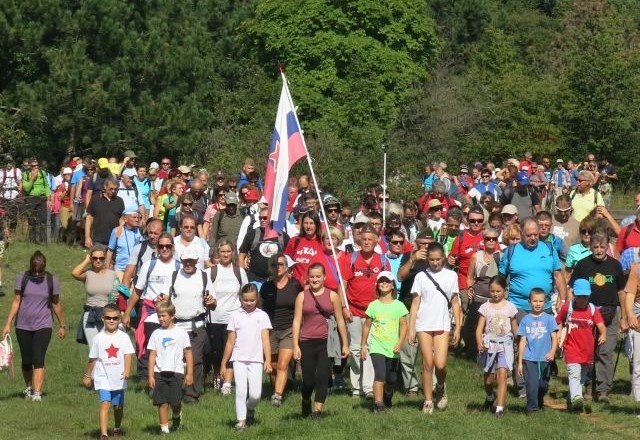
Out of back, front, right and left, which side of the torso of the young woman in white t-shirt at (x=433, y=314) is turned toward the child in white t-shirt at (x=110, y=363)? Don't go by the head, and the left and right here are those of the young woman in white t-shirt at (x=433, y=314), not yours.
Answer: right

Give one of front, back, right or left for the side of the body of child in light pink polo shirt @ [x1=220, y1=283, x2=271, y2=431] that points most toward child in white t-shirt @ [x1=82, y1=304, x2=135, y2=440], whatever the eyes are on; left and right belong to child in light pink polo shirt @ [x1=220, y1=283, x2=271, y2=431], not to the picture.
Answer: right

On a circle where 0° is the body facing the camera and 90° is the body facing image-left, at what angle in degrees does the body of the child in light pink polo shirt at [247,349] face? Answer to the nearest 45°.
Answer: approximately 0°

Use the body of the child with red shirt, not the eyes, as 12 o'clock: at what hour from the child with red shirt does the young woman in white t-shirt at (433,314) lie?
The young woman in white t-shirt is roughly at 2 o'clock from the child with red shirt.

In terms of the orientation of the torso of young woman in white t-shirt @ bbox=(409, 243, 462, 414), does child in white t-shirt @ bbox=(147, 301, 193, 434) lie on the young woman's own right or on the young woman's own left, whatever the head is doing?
on the young woman's own right
